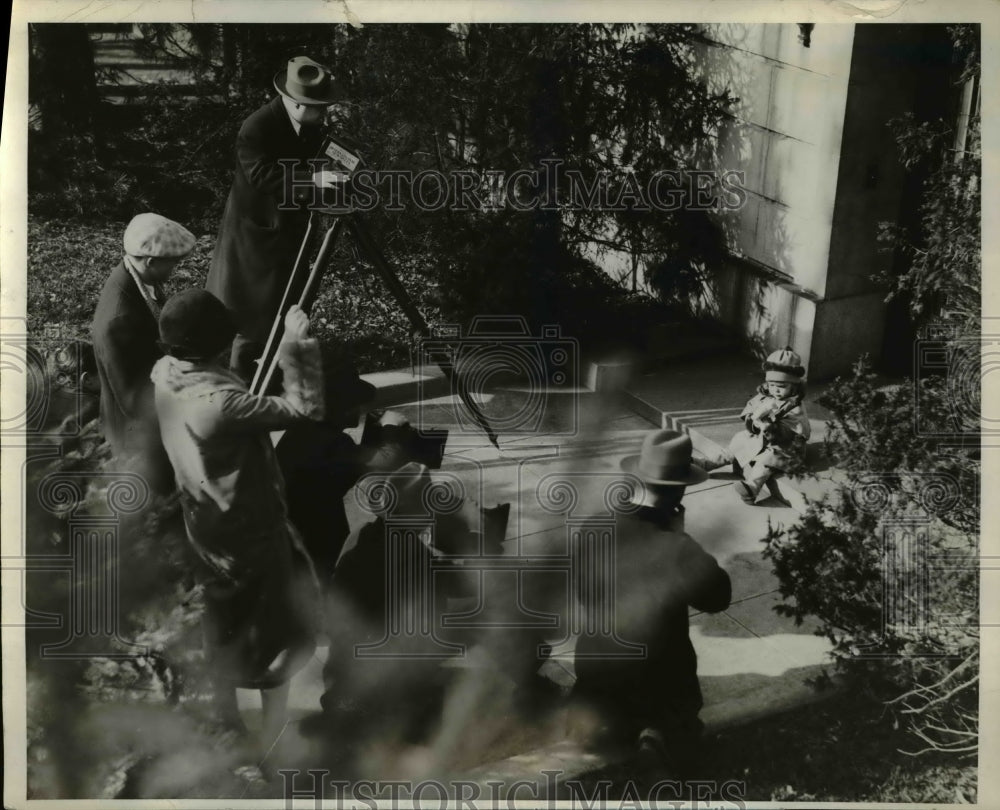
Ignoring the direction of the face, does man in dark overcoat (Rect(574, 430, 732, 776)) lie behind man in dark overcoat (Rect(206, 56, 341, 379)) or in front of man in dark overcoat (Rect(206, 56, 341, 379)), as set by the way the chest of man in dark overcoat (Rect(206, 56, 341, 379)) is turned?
in front

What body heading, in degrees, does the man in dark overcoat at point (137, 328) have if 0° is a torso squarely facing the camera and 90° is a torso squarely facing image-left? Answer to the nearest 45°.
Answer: approximately 270°

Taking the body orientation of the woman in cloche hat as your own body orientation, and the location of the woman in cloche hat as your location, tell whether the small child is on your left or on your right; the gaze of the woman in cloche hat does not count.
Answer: on your right

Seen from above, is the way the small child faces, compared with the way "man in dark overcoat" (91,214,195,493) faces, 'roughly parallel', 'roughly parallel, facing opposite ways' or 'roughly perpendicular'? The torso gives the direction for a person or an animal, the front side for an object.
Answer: roughly parallel, facing opposite ways

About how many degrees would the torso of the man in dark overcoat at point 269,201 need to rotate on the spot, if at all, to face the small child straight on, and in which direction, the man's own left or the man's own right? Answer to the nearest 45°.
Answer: approximately 45° to the man's own left

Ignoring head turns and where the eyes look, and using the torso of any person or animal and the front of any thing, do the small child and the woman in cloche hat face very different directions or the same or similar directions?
very different directions

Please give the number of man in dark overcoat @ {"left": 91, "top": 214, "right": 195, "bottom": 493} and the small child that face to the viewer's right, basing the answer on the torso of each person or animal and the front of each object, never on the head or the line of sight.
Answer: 1

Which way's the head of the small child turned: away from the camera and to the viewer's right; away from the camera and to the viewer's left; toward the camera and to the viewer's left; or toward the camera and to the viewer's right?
toward the camera and to the viewer's left

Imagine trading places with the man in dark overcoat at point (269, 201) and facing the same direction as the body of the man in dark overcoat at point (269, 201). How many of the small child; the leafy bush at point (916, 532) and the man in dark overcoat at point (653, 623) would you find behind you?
0

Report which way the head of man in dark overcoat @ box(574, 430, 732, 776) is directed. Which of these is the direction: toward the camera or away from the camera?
away from the camera

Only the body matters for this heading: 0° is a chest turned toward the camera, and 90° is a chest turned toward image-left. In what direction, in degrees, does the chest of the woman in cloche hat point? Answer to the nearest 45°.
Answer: approximately 225°

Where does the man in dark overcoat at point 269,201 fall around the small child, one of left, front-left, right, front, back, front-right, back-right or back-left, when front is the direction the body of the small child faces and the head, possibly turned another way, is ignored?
front-right

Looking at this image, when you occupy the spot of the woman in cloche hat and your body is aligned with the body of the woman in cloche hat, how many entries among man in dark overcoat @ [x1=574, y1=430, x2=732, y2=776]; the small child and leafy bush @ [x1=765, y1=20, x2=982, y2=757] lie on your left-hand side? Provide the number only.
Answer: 0
